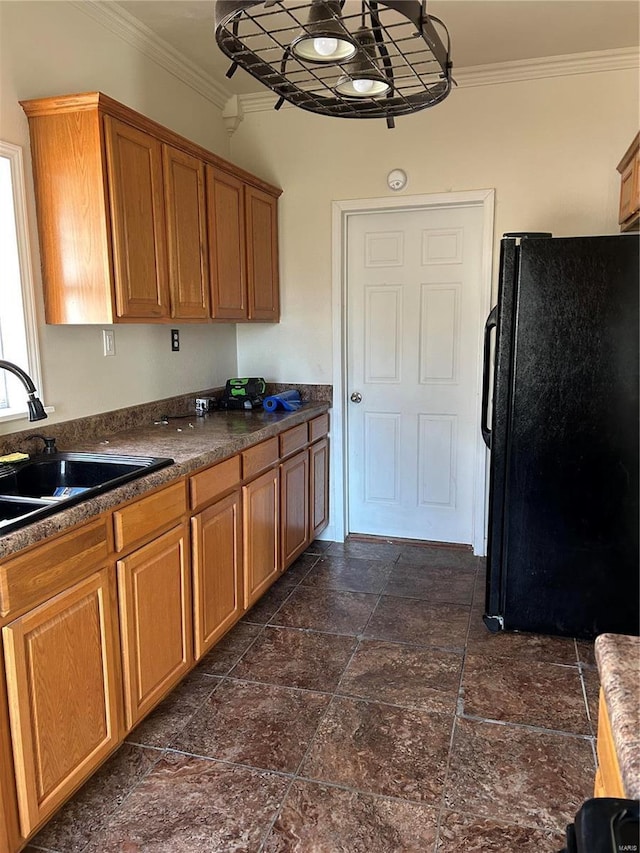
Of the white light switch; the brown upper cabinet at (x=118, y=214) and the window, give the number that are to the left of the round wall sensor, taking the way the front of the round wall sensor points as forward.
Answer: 0

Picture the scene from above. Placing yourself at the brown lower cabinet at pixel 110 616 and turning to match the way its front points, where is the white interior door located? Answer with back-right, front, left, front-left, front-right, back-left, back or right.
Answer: left

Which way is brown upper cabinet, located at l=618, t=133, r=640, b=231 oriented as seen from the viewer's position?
to the viewer's left

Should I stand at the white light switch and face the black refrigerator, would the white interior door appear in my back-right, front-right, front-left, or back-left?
front-left

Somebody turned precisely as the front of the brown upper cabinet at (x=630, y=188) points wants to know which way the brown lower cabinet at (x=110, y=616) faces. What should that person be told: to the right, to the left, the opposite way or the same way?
the opposite way

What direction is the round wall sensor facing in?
toward the camera

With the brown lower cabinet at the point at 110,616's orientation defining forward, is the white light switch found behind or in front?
behind

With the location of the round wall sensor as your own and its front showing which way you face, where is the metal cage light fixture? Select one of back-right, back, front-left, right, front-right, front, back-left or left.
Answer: front

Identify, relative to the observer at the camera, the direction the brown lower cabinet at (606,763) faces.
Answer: facing to the left of the viewer

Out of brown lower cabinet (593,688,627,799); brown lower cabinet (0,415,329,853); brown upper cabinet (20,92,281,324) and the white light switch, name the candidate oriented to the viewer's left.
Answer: brown lower cabinet (593,688,627,799)

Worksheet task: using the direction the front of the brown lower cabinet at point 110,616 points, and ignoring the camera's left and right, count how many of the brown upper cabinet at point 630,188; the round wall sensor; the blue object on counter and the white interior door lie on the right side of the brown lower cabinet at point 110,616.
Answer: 0

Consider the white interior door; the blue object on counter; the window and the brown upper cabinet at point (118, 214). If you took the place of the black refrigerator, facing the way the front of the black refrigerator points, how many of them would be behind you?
0

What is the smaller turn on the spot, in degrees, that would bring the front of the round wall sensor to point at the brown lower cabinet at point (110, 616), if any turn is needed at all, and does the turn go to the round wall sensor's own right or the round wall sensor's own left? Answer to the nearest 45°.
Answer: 0° — it already faces it
